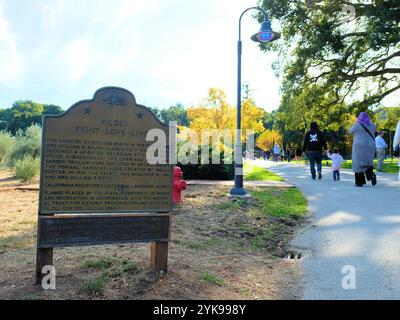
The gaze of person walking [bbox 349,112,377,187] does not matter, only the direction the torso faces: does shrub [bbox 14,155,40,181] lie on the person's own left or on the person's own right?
on the person's own left

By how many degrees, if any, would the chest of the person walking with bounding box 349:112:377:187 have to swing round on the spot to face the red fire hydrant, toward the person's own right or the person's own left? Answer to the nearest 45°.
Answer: approximately 135° to the person's own left

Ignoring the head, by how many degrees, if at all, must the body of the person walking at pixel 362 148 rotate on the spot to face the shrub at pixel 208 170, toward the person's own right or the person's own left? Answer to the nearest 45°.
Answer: approximately 90° to the person's own left

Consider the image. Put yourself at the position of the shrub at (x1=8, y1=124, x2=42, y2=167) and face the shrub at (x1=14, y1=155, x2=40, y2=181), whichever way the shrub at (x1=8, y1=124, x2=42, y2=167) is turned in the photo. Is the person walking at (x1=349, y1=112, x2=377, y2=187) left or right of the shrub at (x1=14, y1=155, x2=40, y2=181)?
left

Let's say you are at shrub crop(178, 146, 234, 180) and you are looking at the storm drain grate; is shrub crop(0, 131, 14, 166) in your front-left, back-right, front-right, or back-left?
back-right

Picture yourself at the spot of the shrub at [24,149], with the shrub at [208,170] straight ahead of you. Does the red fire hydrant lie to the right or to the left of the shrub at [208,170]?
right

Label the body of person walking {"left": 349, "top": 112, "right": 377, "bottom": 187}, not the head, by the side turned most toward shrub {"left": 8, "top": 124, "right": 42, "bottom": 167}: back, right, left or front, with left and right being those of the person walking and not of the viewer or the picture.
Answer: left

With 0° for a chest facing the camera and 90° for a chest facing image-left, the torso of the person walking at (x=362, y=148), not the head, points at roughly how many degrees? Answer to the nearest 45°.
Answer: approximately 180°

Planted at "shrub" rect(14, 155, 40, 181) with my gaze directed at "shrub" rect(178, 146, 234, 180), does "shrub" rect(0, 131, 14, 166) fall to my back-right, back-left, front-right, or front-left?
back-left

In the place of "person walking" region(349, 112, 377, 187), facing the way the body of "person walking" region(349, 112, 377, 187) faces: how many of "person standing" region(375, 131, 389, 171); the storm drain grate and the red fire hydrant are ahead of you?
1

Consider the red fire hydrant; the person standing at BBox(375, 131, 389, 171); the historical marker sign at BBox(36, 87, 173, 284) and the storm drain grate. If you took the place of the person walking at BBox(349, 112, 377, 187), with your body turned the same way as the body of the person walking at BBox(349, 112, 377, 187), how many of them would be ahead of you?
1
